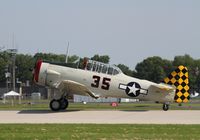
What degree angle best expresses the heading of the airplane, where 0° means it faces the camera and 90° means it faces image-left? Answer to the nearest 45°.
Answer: approximately 90°
